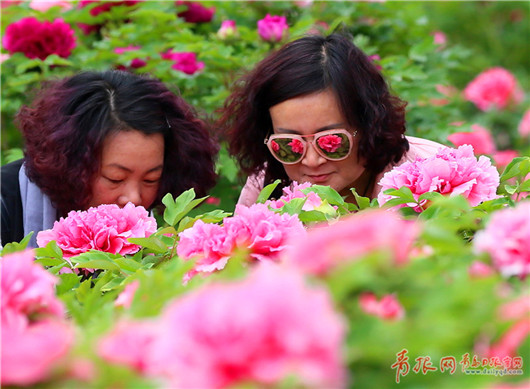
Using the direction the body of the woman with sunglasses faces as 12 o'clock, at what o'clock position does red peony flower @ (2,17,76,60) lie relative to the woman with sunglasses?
The red peony flower is roughly at 4 o'clock from the woman with sunglasses.

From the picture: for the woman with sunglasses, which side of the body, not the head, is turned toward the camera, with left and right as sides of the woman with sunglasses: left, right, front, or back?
front

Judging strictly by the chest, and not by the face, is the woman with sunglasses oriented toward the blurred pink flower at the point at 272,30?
no

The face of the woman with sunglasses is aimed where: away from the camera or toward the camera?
toward the camera

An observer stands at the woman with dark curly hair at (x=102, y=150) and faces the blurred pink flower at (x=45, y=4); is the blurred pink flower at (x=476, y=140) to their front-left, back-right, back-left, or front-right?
front-right

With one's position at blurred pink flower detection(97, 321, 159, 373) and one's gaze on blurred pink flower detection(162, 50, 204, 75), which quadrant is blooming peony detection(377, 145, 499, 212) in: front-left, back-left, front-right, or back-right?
front-right

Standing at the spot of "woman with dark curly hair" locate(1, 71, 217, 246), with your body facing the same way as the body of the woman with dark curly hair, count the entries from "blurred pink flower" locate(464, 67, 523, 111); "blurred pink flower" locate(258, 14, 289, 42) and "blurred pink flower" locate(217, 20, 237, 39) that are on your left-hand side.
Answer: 3

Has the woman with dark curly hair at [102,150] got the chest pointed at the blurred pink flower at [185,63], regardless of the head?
no

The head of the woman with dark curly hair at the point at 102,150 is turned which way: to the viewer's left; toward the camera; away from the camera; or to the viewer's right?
toward the camera

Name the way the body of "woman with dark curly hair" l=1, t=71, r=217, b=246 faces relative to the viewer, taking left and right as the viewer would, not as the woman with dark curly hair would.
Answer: facing the viewer and to the right of the viewer

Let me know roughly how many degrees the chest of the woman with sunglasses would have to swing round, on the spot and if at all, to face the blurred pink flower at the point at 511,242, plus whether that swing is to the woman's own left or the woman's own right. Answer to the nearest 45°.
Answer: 0° — they already face it

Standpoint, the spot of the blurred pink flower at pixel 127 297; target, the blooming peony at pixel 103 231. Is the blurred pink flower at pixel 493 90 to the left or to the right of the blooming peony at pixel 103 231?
right

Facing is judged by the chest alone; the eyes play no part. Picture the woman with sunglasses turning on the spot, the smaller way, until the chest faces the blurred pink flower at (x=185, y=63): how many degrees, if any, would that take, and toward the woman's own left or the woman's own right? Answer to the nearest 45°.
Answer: approximately 135° to the woman's own right

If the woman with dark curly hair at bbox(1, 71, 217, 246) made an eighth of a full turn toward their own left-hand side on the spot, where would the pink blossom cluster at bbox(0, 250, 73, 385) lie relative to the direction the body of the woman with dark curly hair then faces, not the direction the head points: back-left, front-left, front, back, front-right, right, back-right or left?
right

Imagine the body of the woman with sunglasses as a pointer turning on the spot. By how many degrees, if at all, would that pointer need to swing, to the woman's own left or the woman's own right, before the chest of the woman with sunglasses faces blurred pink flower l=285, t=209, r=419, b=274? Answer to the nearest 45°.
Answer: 0° — they already face it

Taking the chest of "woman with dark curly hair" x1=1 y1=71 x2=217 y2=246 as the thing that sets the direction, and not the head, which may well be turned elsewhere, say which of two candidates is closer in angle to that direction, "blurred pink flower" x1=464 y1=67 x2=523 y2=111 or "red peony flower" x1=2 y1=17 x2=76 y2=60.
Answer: the blurred pink flower

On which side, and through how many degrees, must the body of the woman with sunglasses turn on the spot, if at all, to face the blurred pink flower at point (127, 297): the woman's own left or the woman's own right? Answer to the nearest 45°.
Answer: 0° — they already face it

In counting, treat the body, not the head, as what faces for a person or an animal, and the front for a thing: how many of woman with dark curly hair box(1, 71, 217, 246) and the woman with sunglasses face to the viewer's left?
0

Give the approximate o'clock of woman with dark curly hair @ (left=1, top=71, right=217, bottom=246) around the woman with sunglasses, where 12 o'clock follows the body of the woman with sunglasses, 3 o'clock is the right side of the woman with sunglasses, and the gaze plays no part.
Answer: The woman with dark curly hair is roughly at 3 o'clock from the woman with sunglasses.
